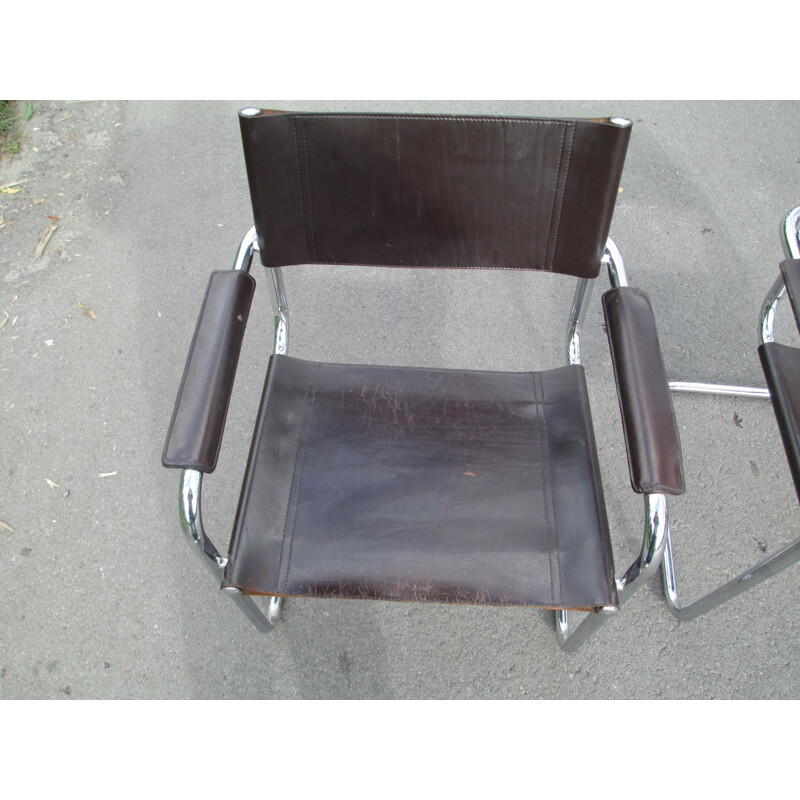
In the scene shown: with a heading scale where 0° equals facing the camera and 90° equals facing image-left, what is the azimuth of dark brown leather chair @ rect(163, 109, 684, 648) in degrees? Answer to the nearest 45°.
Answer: approximately 0°
